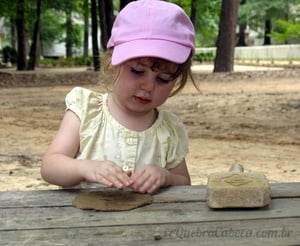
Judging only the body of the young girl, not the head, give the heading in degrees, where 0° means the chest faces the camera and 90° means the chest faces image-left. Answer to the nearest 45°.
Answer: approximately 0°

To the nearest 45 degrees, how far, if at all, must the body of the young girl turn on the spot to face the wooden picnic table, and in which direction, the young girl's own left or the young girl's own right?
0° — they already face it

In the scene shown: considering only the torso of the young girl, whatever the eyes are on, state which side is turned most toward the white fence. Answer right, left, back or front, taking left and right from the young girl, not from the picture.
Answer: back

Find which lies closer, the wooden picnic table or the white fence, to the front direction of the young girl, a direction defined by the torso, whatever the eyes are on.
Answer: the wooden picnic table

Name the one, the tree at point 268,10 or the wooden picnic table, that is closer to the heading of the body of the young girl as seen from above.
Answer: the wooden picnic table

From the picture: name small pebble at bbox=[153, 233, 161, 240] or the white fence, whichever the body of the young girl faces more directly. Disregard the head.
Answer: the small pebble

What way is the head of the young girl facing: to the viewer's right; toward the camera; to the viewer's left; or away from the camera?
toward the camera

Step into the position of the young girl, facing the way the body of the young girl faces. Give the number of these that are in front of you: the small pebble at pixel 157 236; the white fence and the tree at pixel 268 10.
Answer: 1

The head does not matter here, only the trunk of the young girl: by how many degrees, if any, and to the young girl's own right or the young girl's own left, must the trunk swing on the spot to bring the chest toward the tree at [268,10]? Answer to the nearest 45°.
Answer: approximately 180°

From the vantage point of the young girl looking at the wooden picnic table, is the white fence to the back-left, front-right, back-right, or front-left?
back-left

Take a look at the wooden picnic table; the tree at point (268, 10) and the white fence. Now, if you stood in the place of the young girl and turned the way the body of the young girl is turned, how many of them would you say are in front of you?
1

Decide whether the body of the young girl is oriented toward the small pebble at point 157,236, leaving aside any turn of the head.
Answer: yes
